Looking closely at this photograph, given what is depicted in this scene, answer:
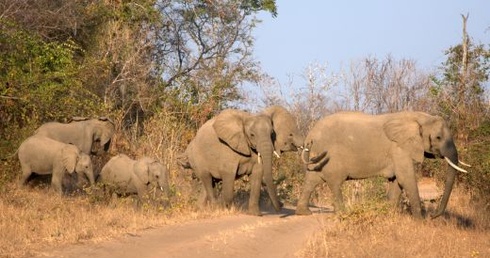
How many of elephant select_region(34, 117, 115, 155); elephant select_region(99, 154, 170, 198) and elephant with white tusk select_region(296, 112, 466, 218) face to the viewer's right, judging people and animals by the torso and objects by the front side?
3

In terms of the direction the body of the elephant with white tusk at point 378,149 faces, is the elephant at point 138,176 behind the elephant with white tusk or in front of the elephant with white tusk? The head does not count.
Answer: behind

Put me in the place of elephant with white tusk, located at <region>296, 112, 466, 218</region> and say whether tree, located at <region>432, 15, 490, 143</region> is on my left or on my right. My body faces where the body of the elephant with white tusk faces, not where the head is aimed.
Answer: on my left

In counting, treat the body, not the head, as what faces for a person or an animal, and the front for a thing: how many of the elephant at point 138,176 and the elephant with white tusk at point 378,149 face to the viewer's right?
2

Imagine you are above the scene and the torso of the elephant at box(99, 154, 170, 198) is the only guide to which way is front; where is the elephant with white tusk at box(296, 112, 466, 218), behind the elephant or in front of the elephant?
in front

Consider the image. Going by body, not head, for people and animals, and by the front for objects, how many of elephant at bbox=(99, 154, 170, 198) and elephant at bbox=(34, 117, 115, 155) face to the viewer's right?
2

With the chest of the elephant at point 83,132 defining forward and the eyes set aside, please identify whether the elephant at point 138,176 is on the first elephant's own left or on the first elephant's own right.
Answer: on the first elephant's own right

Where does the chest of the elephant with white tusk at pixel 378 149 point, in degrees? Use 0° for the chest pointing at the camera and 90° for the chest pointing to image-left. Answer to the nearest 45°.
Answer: approximately 270°

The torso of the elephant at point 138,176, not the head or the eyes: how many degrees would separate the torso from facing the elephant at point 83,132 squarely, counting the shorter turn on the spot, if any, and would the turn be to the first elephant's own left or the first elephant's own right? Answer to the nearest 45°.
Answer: approximately 135° to the first elephant's own left

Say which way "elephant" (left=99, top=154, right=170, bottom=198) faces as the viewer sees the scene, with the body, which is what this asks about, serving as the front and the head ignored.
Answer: to the viewer's right

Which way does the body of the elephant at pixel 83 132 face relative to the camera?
to the viewer's right

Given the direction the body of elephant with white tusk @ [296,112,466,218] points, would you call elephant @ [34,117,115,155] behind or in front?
behind
